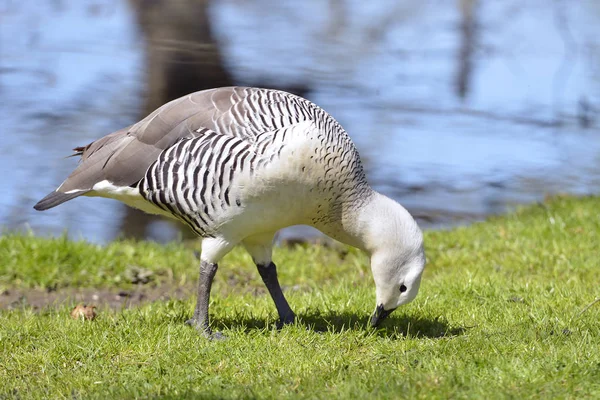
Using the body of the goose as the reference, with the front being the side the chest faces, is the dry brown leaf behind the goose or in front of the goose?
behind

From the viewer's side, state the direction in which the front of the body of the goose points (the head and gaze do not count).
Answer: to the viewer's right
